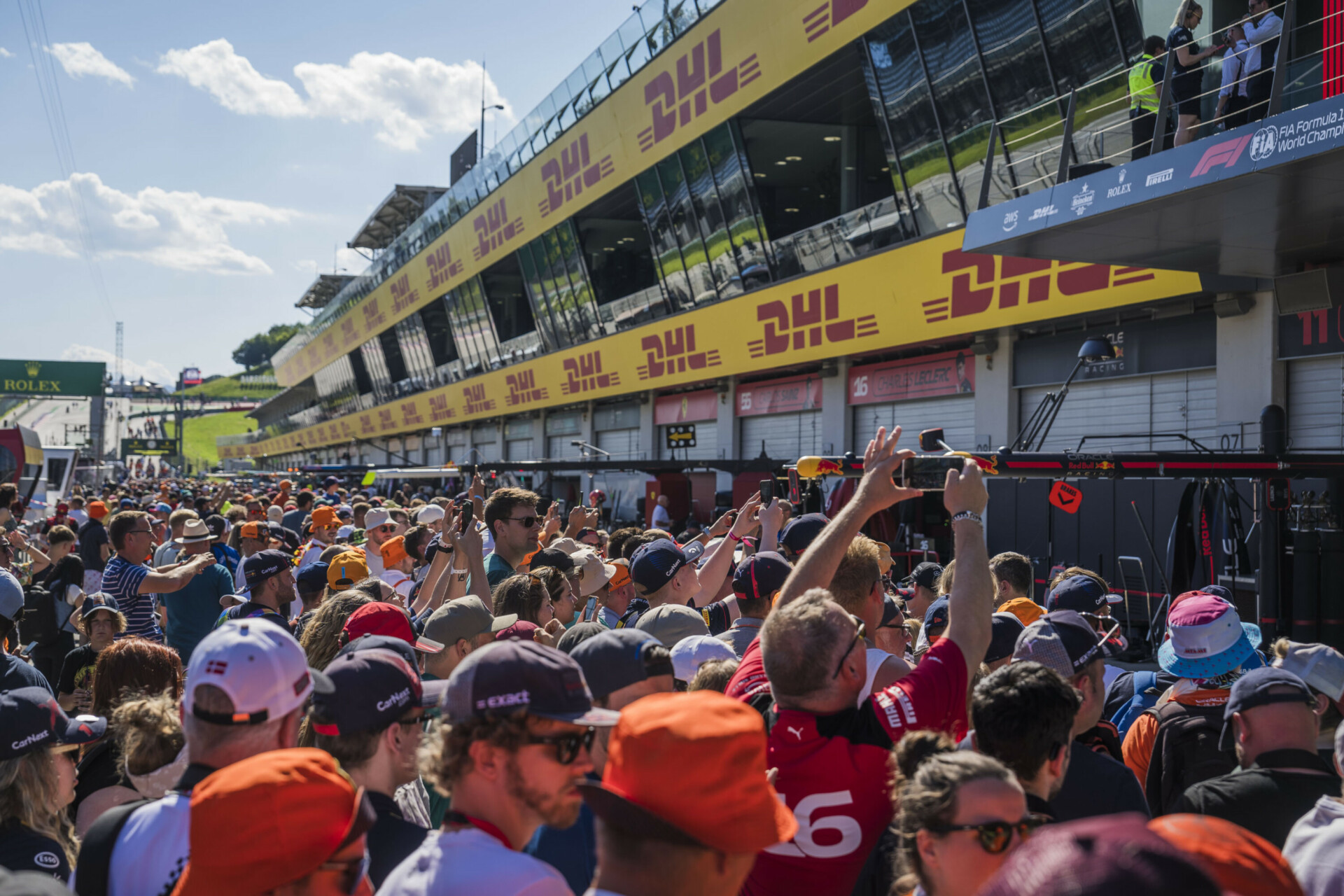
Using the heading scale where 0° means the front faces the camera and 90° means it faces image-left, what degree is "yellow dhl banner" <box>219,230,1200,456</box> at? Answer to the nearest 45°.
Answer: approximately 45°

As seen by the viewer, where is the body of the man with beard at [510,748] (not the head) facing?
to the viewer's right

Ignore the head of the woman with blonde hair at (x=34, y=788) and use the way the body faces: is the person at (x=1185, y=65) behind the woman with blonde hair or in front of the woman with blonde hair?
in front

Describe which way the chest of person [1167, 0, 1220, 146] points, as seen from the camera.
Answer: to the viewer's right

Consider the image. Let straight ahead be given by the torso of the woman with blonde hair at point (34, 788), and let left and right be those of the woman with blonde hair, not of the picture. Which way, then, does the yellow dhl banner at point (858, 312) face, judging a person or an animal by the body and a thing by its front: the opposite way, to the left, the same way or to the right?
the opposite way

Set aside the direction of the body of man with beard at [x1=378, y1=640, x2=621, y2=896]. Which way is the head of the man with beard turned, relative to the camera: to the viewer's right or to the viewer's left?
to the viewer's right

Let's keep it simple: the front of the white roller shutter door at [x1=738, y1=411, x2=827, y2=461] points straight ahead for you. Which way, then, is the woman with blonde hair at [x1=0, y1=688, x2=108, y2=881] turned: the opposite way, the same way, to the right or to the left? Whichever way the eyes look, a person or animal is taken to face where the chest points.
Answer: the opposite way

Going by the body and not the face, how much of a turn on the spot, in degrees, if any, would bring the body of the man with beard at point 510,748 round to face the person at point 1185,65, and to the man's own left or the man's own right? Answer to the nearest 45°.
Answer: approximately 45° to the man's own left

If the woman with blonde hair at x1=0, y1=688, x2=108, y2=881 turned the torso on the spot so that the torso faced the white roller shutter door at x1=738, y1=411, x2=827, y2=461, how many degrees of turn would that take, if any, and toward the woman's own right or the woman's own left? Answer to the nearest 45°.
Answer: approximately 45° to the woman's own left

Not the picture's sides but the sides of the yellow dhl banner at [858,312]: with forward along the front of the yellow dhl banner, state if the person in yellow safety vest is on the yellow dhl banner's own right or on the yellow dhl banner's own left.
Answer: on the yellow dhl banner's own left

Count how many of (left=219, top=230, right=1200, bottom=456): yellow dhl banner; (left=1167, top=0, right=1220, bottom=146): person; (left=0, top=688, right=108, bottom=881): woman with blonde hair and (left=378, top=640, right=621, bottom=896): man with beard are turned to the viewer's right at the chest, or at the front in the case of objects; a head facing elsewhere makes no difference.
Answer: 3

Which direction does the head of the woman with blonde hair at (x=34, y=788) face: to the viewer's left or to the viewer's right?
to the viewer's right

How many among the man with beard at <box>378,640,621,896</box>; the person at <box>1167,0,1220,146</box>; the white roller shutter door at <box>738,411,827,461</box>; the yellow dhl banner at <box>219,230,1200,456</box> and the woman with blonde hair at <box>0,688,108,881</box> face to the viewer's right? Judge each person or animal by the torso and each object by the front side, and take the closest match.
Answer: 3
